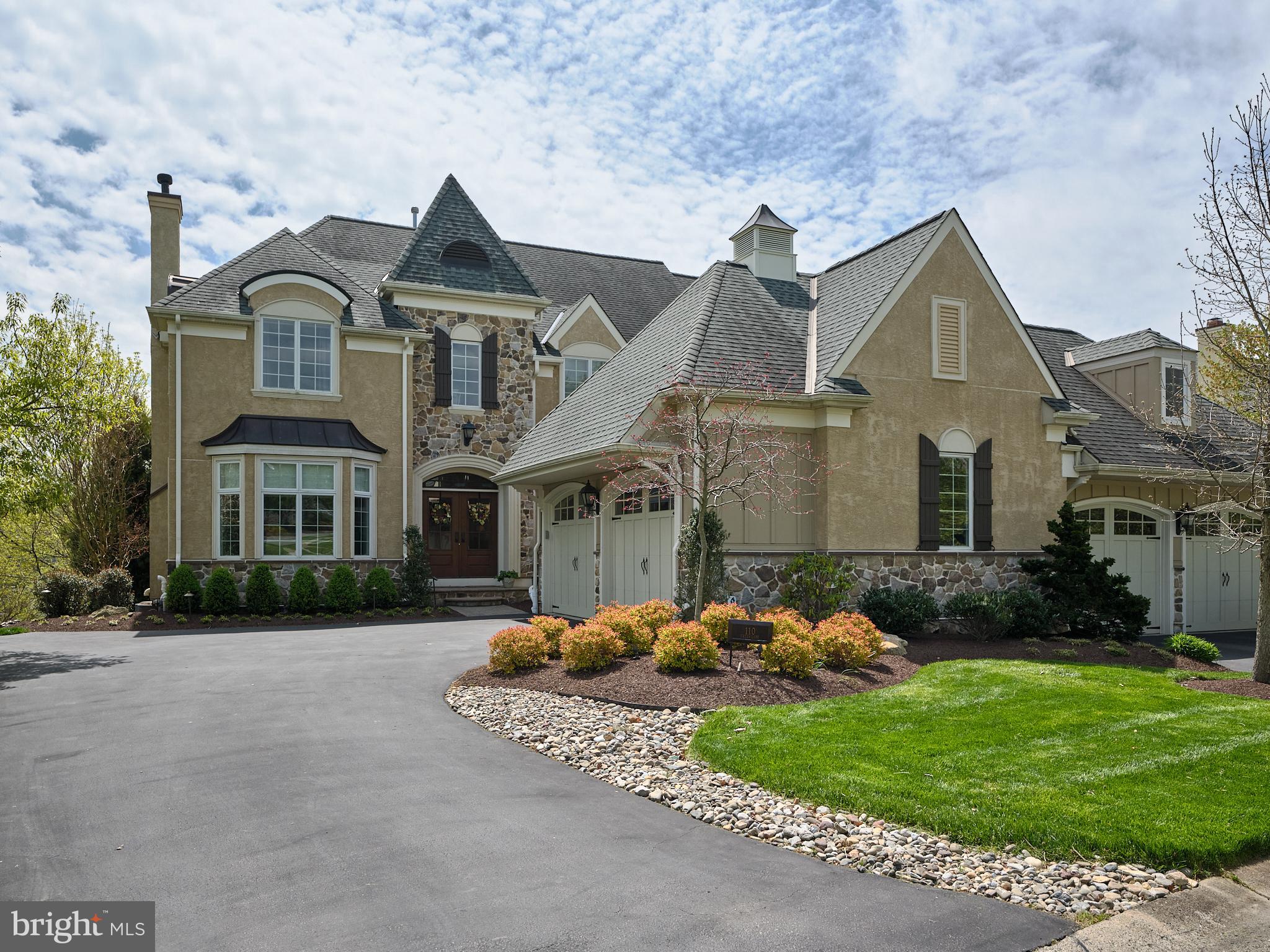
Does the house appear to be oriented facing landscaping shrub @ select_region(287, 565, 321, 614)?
no

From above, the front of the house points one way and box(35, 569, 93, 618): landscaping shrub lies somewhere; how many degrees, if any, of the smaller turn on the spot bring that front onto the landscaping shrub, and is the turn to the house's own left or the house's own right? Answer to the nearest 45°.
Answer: approximately 90° to the house's own right

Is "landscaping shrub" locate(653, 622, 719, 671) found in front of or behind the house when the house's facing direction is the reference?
in front

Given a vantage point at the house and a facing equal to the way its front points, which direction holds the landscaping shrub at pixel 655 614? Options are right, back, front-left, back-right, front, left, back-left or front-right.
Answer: front

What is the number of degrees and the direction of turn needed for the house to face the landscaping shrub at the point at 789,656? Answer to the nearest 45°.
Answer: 0° — it already faces it

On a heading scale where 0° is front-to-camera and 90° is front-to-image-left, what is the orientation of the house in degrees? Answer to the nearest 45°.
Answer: approximately 0°

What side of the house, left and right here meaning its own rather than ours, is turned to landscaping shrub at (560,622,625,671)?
front

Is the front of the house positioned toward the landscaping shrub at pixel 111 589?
no

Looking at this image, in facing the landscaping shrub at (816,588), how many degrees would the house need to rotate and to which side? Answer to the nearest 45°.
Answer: approximately 45° to its left

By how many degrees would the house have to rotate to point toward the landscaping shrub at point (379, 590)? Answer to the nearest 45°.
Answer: approximately 90° to its right

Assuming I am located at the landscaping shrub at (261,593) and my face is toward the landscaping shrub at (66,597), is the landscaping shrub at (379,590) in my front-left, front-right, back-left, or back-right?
back-right

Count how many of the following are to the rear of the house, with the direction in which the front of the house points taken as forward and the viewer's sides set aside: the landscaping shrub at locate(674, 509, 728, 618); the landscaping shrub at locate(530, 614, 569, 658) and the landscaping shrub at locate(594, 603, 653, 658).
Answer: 0
